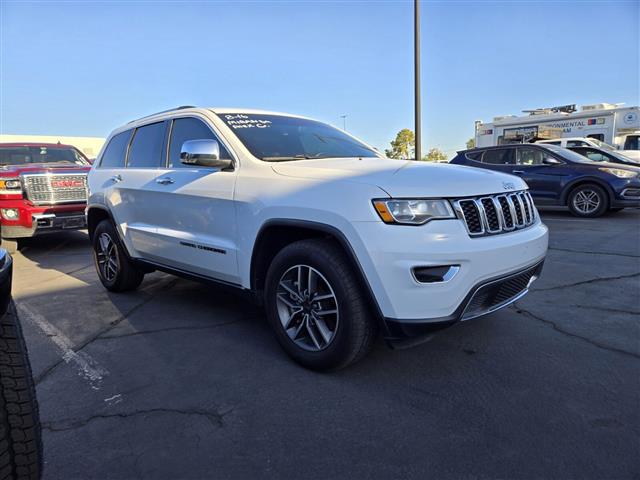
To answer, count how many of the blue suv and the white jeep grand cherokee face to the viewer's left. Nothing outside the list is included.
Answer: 0

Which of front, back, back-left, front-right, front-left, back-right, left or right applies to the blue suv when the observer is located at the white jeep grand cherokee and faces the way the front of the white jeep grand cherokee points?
left

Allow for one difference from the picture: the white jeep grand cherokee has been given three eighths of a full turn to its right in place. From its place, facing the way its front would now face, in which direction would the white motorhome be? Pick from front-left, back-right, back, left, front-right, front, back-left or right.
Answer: back-right

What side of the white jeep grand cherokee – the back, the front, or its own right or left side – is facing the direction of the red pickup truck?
back

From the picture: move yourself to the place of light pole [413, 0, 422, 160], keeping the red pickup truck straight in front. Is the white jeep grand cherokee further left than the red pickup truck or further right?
left

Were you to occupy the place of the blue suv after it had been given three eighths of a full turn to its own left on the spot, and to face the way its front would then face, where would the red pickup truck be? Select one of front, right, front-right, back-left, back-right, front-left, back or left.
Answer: back-left

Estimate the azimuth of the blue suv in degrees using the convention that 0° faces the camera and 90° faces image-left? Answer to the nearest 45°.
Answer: approximately 315°

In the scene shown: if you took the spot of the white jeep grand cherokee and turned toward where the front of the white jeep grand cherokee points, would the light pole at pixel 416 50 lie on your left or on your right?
on your left

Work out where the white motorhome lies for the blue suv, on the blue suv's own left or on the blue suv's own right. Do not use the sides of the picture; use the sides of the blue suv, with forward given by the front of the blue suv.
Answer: on the blue suv's own left
